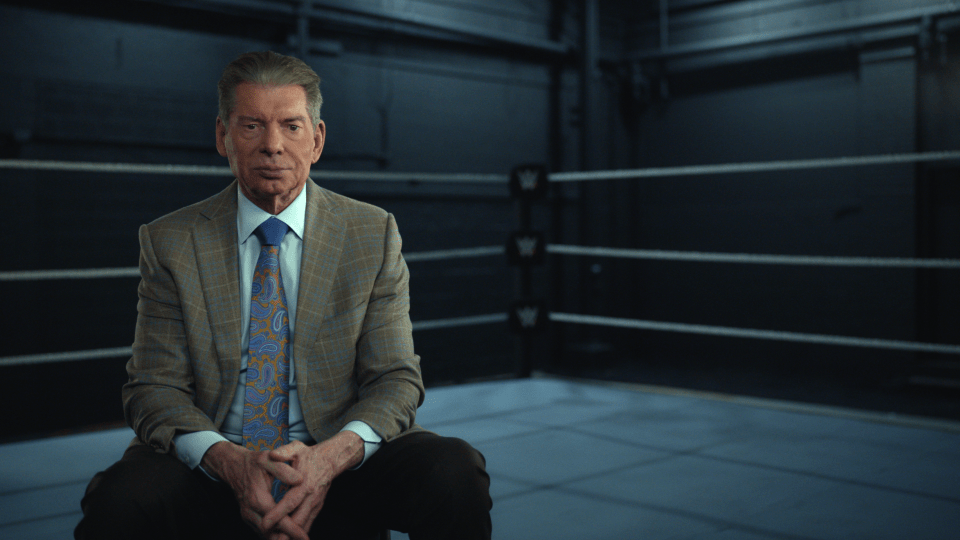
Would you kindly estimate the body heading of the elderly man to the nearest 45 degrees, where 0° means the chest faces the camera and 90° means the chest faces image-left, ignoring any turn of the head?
approximately 0°
